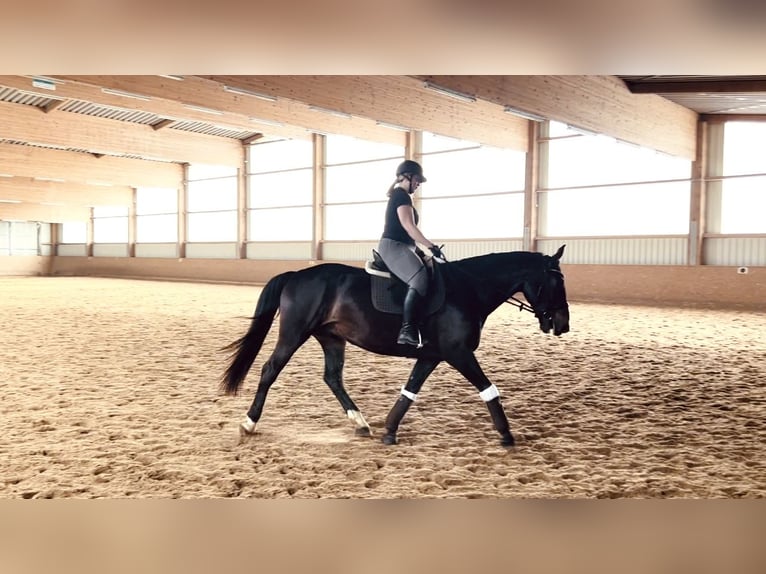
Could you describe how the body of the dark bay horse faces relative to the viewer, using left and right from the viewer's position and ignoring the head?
facing to the right of the viewer

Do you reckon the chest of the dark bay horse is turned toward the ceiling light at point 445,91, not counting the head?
no

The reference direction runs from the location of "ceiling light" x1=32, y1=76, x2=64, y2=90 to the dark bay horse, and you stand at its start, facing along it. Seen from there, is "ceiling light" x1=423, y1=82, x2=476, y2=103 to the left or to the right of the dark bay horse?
left

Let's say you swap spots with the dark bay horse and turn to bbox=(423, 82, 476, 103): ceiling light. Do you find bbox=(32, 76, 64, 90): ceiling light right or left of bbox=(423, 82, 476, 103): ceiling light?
left

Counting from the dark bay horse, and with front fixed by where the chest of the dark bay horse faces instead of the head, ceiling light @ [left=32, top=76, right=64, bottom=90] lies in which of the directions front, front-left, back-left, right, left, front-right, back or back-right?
back-left
